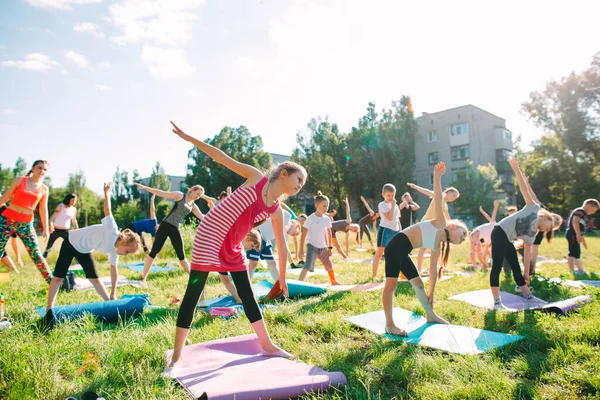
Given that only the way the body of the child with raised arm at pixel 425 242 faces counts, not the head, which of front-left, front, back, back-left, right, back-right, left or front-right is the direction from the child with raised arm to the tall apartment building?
back-left

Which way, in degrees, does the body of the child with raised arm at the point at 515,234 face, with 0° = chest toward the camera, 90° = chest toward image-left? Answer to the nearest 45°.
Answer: approximately 315°

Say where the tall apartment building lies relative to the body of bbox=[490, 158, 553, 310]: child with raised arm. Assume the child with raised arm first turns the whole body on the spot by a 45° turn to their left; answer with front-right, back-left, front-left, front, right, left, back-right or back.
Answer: left

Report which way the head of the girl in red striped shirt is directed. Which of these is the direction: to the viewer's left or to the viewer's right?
to the viewer's right

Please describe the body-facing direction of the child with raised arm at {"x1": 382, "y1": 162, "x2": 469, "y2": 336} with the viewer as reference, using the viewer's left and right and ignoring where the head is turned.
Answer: facing the viewer and to the right of the viewer

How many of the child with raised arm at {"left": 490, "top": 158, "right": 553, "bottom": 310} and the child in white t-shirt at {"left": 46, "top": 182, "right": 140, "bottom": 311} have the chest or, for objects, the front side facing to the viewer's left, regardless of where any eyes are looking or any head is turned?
0

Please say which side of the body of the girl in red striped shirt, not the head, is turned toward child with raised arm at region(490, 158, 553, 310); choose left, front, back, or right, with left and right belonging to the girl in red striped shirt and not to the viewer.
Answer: left

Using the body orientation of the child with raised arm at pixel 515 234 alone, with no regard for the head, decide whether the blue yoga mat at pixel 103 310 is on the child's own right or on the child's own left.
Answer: on the child's own right

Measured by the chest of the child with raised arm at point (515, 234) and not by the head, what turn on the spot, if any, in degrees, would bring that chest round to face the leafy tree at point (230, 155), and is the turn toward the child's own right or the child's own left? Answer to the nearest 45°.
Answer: approximately 180°

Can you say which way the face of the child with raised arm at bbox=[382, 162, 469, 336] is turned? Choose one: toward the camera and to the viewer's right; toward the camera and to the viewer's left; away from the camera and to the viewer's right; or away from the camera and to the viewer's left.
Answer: toward the camera and to the viewer's right
